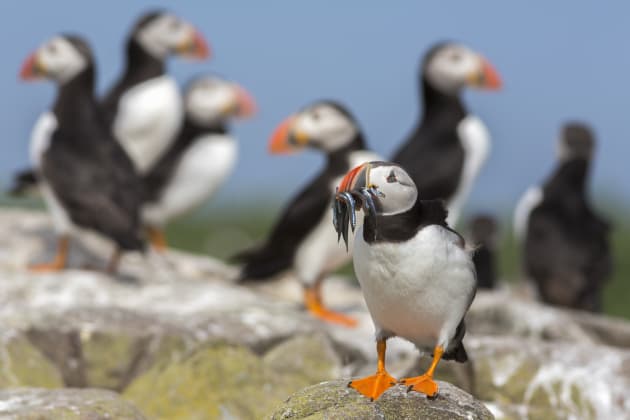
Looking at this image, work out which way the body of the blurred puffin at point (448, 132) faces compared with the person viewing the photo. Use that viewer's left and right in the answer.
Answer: facing to the right of the viewer

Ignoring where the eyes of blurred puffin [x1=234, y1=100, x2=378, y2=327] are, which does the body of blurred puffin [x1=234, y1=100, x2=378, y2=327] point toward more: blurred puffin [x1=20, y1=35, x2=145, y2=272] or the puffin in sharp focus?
the puffin in sharp focus

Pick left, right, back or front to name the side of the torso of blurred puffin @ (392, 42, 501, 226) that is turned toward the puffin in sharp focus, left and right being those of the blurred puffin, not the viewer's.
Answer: right

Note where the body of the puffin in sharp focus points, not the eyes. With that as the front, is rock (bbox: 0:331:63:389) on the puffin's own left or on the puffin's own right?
on the puffin's own right

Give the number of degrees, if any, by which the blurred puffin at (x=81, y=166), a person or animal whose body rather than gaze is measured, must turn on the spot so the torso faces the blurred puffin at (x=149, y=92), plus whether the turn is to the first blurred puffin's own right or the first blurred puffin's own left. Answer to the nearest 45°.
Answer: approximately 90° to the first blurred puffin's own right

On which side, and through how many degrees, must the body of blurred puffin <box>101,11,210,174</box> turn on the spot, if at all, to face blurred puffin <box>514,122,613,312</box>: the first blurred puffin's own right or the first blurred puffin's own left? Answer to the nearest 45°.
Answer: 0° — it already faces it

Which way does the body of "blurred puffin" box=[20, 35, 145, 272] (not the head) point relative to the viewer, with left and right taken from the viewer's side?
facing to the left of the viewer

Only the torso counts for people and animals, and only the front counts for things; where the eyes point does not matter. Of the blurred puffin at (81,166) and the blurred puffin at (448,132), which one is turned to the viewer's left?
the blurred puffin at (81,166)

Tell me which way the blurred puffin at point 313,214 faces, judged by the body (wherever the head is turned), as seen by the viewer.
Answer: to the viewer's right

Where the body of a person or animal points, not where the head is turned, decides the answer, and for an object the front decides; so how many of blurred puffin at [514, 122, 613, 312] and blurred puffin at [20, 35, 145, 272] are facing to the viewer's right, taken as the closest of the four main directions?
0

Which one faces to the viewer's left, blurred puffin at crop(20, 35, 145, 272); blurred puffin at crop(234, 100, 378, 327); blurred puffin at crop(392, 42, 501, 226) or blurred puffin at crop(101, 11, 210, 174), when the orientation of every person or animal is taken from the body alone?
blurred puffin at crop(20, 35, 145, 272)

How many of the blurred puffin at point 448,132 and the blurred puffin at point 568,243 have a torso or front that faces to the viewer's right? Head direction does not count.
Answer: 1
